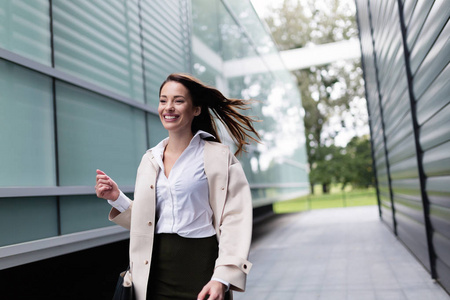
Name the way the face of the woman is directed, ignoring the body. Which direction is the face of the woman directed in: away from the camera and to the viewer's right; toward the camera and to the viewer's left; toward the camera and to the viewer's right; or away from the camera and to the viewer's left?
toward the camera and to the viewer's left

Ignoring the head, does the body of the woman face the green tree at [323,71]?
no

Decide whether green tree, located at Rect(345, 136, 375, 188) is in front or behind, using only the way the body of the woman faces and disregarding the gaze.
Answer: behind

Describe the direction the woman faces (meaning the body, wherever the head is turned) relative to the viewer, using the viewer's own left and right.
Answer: facing the viewer and to the left of the viewer
